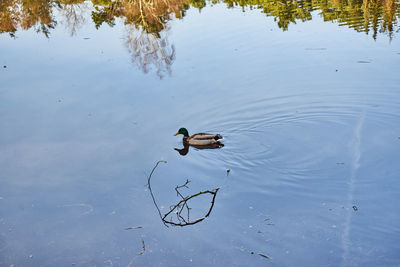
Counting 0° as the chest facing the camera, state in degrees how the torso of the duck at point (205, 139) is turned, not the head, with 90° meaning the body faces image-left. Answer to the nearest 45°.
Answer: approximately 90°
